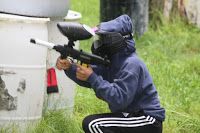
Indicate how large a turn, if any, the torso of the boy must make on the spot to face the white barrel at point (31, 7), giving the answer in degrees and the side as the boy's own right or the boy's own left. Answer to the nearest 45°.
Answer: approximately 45° to the boy's own right

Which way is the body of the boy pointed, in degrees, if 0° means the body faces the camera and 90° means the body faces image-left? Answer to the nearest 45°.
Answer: approximately 90°

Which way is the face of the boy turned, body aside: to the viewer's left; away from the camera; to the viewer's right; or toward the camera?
to the viewer's left

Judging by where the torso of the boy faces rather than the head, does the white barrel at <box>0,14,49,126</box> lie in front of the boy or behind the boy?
in front

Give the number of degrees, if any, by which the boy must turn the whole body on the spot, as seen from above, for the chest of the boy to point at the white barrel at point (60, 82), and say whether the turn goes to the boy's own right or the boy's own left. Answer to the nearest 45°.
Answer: approximately 45° to the boy's own right
